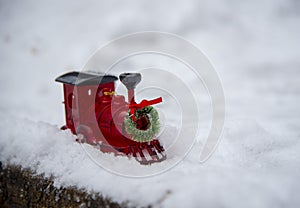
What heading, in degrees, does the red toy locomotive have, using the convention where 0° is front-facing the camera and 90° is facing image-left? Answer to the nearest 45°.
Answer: approximately 315°
